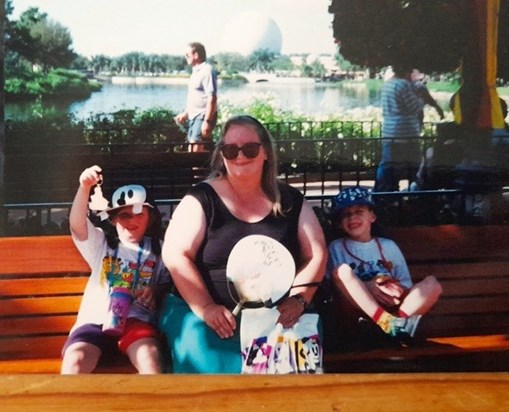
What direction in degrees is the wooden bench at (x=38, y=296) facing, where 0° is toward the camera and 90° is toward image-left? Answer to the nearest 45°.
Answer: approximately 0°
